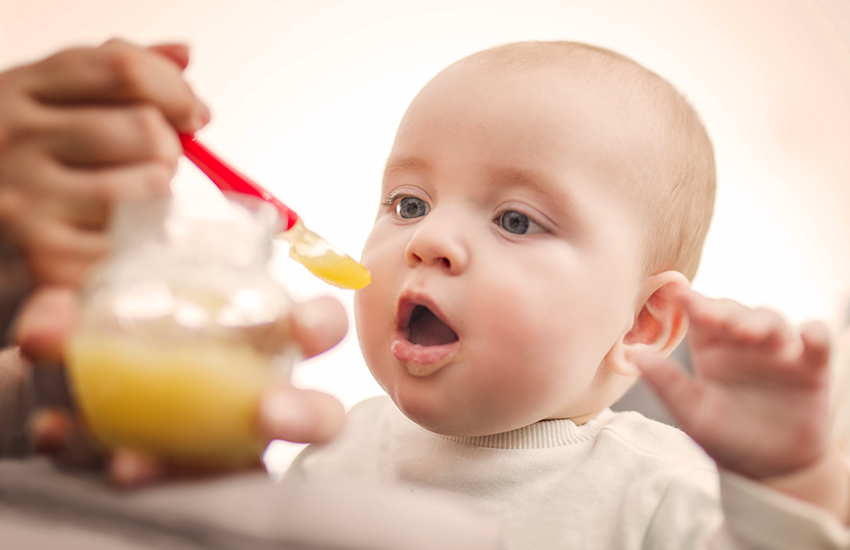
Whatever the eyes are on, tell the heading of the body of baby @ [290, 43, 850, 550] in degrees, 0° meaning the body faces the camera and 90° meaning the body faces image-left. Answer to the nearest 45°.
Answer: approximately 45°
